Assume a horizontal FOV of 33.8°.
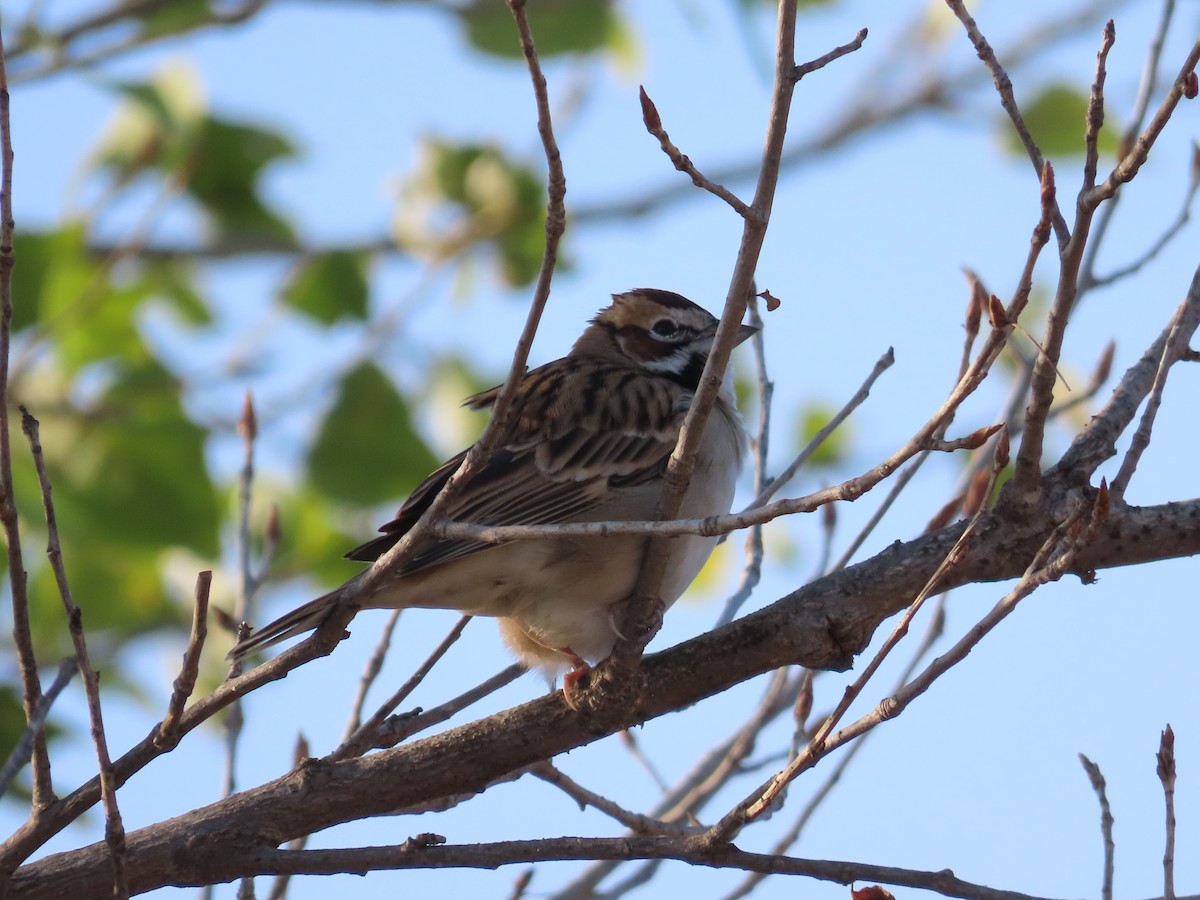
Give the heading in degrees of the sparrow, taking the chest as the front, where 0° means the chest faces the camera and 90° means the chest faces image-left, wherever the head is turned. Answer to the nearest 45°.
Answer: approximately 270°

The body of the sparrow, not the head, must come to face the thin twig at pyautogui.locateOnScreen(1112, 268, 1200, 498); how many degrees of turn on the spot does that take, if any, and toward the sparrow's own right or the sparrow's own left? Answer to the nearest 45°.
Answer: approximately 45° to the sparrow's own right

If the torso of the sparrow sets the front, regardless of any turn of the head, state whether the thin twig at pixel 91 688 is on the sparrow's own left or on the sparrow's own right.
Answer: on the sparrow's own right

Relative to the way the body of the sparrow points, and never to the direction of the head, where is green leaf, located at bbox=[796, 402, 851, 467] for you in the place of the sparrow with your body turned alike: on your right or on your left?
on your left

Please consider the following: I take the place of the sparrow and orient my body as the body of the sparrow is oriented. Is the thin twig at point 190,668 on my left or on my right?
on my right

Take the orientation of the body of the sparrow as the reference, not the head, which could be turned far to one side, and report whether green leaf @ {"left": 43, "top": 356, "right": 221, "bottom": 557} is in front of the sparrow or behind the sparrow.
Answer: behind

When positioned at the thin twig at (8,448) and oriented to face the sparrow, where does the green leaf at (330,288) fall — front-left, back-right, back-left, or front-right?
front-left
